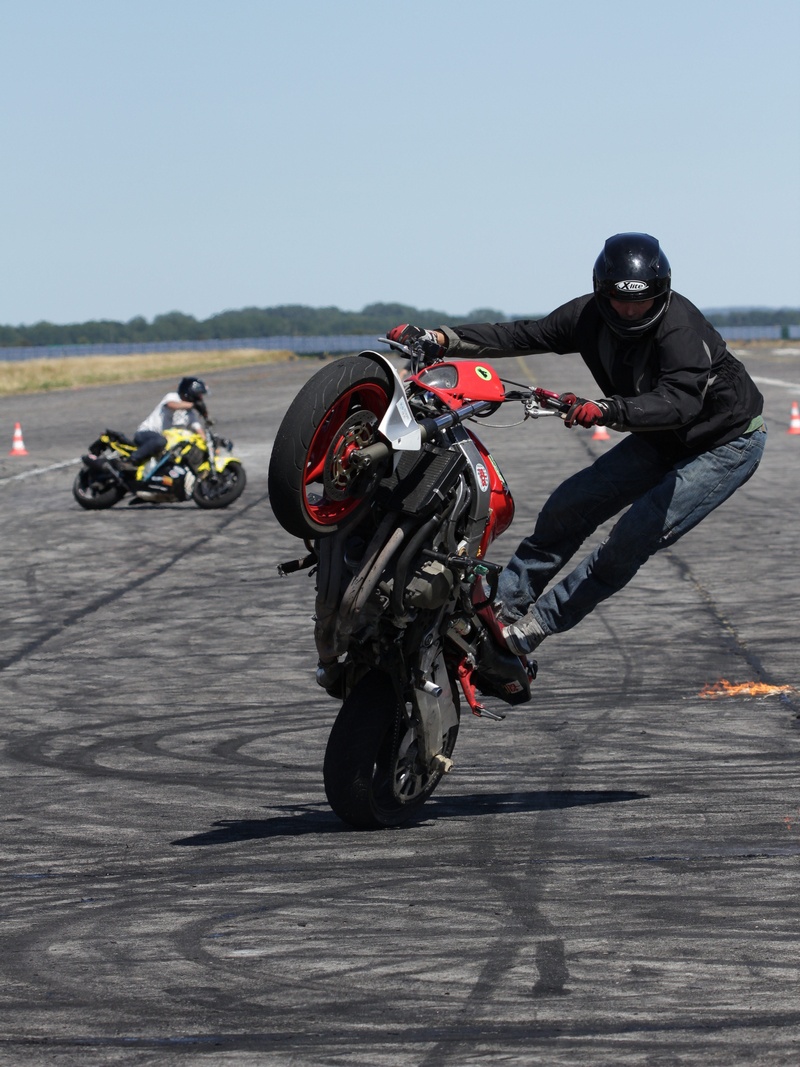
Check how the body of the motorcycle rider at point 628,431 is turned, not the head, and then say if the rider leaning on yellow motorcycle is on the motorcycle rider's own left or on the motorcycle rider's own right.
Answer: on the motorcycle rider's own right

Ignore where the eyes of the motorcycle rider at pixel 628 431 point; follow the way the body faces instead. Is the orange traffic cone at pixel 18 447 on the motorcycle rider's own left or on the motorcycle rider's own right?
on the motorcycle rider's own right

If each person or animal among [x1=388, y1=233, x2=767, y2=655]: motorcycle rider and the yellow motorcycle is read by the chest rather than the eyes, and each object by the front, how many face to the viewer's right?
1

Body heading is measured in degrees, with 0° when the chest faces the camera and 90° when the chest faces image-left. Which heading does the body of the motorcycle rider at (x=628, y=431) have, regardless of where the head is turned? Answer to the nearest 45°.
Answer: approximately 45°

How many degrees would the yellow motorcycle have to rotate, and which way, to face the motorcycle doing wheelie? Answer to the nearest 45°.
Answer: approximately 90° to its right

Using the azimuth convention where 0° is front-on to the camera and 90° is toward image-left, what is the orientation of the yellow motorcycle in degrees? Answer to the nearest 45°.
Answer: approximately 270°

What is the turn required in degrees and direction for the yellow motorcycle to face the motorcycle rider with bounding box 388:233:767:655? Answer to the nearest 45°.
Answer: approximately 90° to its right

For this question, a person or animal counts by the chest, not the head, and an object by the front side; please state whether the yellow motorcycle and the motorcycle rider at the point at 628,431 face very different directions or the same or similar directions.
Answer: very different directions
